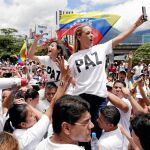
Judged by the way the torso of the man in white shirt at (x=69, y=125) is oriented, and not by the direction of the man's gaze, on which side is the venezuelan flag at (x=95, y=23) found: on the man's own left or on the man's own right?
on the man's own left
